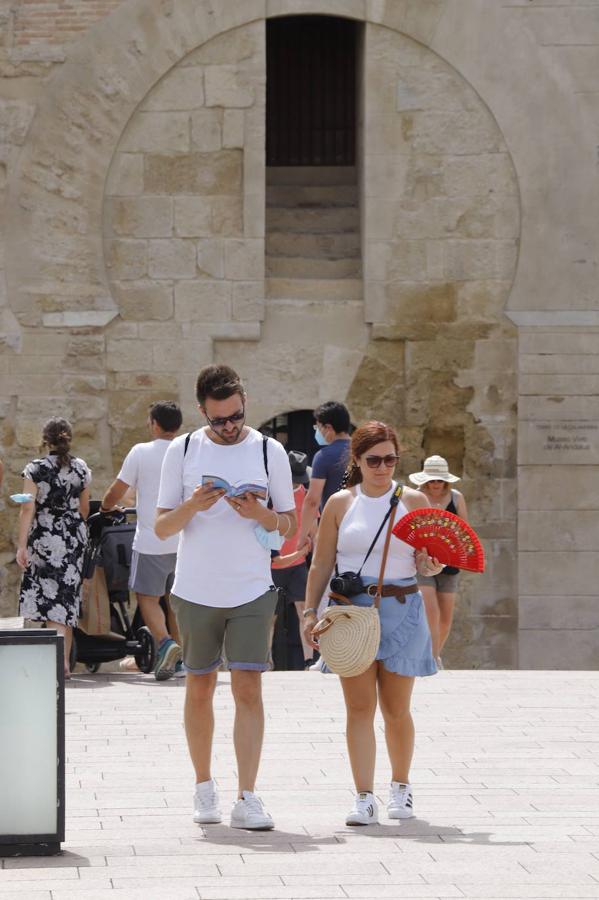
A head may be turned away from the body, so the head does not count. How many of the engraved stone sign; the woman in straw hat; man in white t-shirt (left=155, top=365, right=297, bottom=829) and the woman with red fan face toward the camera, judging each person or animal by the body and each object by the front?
4

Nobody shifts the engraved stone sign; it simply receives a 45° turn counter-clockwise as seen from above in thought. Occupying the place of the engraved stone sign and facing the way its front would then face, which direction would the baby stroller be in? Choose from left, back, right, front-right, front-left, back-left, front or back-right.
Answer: right

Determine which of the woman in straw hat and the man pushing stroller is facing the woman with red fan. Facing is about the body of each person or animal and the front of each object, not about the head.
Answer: the woman in straw hat

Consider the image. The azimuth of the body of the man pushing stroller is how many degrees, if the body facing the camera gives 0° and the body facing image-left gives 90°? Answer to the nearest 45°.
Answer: approximately 135°

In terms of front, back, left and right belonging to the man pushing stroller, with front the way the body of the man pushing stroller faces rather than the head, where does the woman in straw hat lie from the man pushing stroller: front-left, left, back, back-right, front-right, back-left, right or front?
back-right

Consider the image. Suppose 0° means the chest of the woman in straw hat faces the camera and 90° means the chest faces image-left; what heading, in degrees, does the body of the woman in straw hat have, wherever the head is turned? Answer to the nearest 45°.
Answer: approximately 0°

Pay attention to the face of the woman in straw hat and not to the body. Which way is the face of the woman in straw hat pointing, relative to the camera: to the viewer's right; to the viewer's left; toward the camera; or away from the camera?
toward the camera

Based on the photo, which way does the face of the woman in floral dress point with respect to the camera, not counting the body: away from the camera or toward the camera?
away from the camera

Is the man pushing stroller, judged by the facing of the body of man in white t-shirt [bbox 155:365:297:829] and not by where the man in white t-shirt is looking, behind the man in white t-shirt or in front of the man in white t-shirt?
behind

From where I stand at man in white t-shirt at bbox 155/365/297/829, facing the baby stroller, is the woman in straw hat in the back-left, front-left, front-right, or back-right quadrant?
front-right

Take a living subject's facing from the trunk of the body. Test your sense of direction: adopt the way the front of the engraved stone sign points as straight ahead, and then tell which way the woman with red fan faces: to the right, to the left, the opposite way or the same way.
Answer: the same way

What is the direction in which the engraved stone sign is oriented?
toward the camera

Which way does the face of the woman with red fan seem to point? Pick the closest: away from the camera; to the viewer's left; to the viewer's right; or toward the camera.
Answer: toward the camera

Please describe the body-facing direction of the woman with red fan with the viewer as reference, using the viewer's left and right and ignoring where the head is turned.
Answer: facing the viewer
